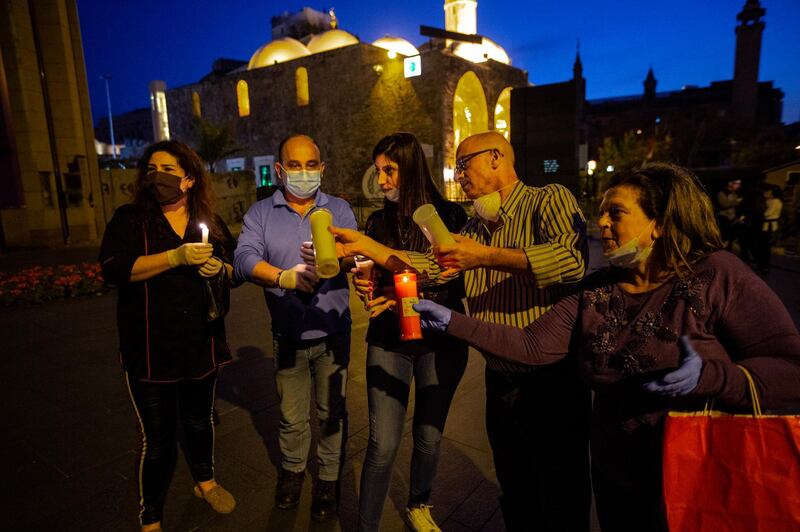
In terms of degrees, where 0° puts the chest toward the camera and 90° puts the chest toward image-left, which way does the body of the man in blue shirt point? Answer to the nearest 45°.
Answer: approximately 0°

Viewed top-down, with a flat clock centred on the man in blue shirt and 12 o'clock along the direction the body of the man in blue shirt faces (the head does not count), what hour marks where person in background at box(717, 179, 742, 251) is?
The person in background is roughly at 8 o'clock from the man in blue shirt.

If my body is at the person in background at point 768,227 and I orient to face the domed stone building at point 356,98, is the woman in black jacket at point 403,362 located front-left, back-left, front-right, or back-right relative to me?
back-left

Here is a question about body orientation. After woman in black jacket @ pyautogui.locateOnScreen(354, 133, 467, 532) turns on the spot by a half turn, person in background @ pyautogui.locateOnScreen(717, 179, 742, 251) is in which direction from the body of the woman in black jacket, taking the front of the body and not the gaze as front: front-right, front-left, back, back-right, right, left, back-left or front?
front

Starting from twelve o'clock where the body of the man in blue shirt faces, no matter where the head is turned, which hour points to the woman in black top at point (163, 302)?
The woman in black top is roughly at 3 o'clock from the man in blue shirt.

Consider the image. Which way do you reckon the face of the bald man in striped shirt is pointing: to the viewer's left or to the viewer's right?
to the viewer's left

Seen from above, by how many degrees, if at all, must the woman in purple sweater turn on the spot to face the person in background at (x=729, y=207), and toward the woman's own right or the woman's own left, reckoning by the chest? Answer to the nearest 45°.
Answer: approximately 135° to the woman's own right

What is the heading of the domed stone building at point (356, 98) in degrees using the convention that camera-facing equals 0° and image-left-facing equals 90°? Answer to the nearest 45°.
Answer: approximately 315°

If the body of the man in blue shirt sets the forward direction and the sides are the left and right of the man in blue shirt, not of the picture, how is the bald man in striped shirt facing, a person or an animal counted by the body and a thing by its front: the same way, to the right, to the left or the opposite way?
to the right

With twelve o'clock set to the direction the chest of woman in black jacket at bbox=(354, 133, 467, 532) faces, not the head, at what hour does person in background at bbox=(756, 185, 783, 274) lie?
The person in background is roughly at 6 o'clock from the woman in black jacket.

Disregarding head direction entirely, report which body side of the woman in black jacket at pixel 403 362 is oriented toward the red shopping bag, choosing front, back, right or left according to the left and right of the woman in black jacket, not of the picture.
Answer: left

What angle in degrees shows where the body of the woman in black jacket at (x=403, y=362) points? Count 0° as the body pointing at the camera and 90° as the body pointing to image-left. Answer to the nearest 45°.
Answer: approximately 45°
